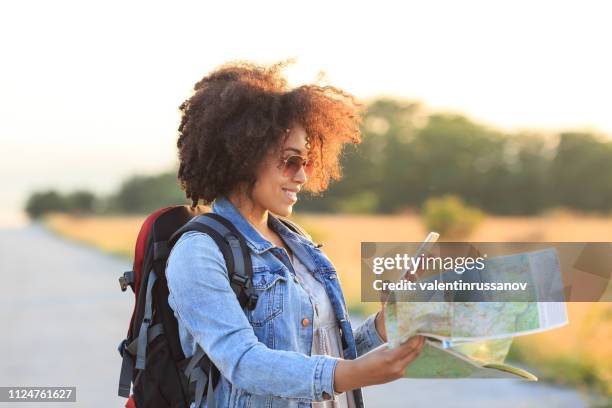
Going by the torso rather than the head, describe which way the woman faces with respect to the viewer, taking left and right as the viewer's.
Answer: facing the viewer and to the right of the viewer

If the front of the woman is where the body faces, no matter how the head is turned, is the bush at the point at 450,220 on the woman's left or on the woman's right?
on the woman's left
